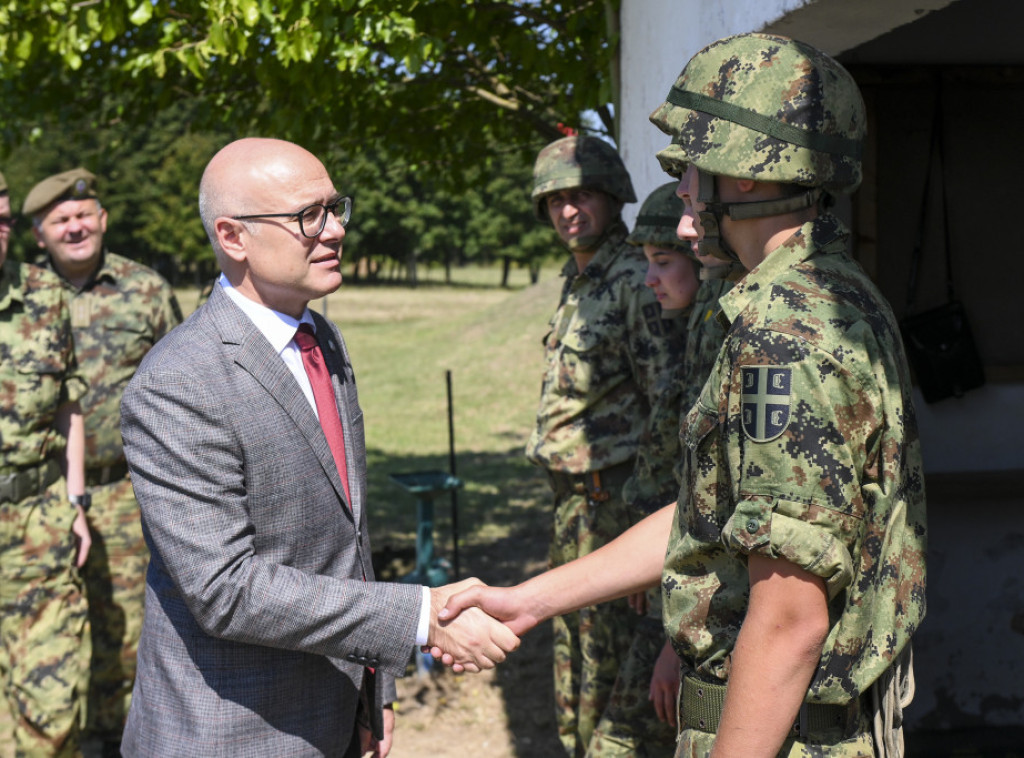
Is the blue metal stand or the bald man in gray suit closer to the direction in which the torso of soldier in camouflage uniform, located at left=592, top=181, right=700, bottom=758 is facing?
the bald man in gray suit

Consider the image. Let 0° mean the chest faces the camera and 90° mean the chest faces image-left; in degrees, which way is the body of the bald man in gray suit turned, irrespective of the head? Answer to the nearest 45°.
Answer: approximately 315°

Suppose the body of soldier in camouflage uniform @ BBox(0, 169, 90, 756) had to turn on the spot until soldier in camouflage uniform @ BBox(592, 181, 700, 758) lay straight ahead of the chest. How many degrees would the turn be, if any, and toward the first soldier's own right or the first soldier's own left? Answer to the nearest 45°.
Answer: approximately 45° to the first soldier's own left

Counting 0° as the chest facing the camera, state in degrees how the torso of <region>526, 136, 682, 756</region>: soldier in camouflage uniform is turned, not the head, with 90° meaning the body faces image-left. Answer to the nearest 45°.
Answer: approximately 45°

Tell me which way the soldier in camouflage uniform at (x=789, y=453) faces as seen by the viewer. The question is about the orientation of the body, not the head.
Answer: to the viewer's left

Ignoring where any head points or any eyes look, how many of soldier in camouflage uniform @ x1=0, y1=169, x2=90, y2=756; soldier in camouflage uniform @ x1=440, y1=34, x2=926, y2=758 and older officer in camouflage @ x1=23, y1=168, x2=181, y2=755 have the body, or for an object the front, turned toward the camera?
2

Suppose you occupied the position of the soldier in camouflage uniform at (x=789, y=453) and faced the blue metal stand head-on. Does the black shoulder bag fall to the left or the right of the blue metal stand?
right

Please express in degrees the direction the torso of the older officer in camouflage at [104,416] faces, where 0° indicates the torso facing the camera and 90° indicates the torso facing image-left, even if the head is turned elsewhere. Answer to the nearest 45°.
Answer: approximately 0°

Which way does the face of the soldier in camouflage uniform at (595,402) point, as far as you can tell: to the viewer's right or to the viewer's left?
to the viewer's left

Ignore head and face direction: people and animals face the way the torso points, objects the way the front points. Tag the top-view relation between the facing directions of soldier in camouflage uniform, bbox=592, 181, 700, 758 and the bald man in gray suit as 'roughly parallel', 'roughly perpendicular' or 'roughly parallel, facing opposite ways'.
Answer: roughly parallel, facing opposite ways

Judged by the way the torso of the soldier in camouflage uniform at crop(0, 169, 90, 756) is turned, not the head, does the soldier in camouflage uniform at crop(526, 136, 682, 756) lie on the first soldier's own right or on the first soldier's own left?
on the first soldier's own left
